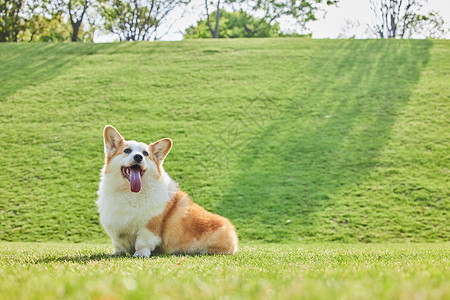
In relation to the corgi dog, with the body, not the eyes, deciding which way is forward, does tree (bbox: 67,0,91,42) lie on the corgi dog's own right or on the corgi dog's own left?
on the corgi dog's own right

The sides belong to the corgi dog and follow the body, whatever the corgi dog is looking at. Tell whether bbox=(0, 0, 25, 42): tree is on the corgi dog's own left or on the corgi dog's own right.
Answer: on the corgi dog's own right

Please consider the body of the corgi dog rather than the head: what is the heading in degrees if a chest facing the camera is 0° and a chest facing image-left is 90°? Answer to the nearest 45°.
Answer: approximately 45°
